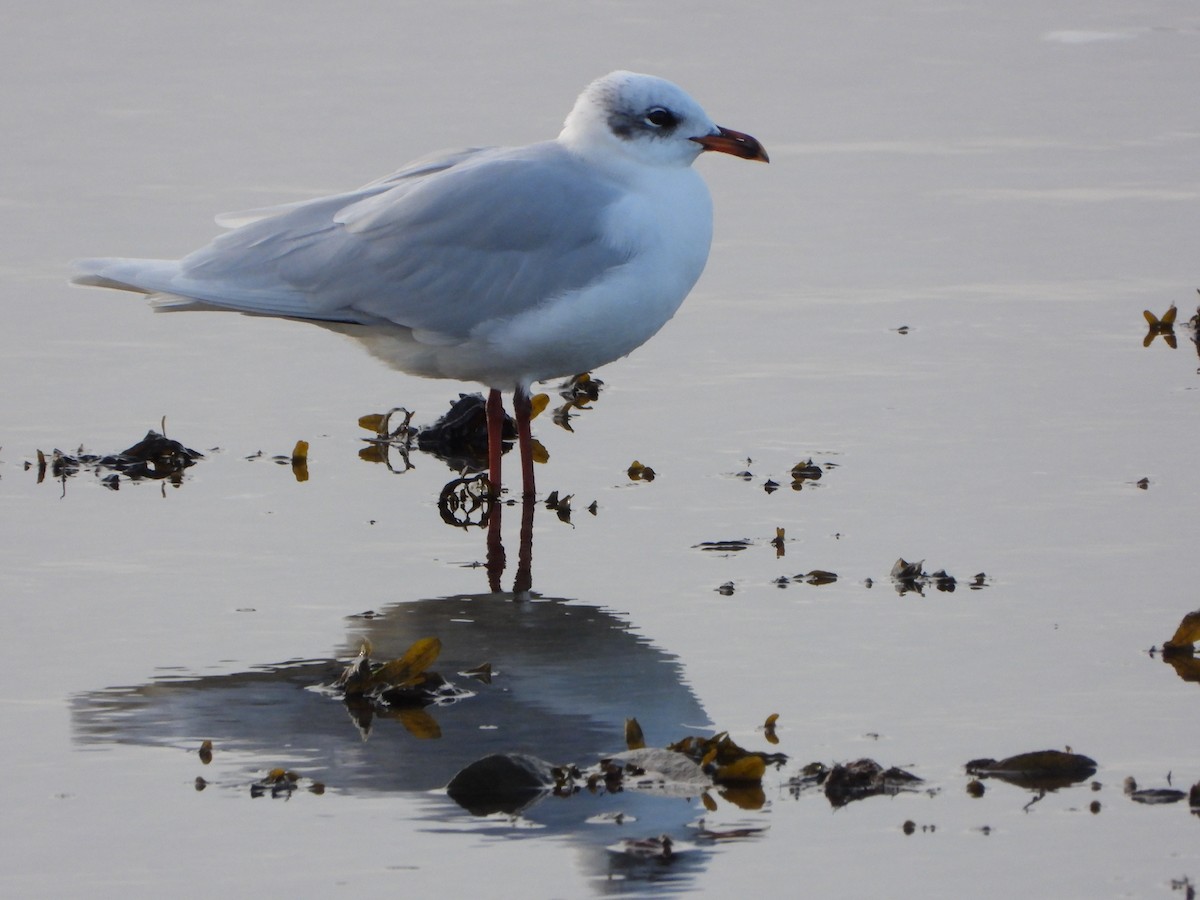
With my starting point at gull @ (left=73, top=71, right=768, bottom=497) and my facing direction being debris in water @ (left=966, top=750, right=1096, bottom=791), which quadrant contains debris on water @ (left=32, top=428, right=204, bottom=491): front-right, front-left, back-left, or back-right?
back-right

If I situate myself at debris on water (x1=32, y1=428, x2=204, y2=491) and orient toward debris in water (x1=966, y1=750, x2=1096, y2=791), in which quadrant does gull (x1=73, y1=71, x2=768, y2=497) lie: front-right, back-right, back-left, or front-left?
front-left

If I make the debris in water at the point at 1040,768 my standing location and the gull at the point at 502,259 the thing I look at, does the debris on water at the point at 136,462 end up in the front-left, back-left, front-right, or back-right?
front-left

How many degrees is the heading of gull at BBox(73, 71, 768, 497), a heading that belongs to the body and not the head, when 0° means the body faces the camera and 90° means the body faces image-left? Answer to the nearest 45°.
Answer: approximately 270°

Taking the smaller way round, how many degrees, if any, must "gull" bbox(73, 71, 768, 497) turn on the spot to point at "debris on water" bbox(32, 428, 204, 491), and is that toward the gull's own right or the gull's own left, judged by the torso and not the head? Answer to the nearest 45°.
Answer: approximately 180°

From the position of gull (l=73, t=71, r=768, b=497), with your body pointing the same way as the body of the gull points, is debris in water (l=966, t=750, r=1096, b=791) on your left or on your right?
on your right
